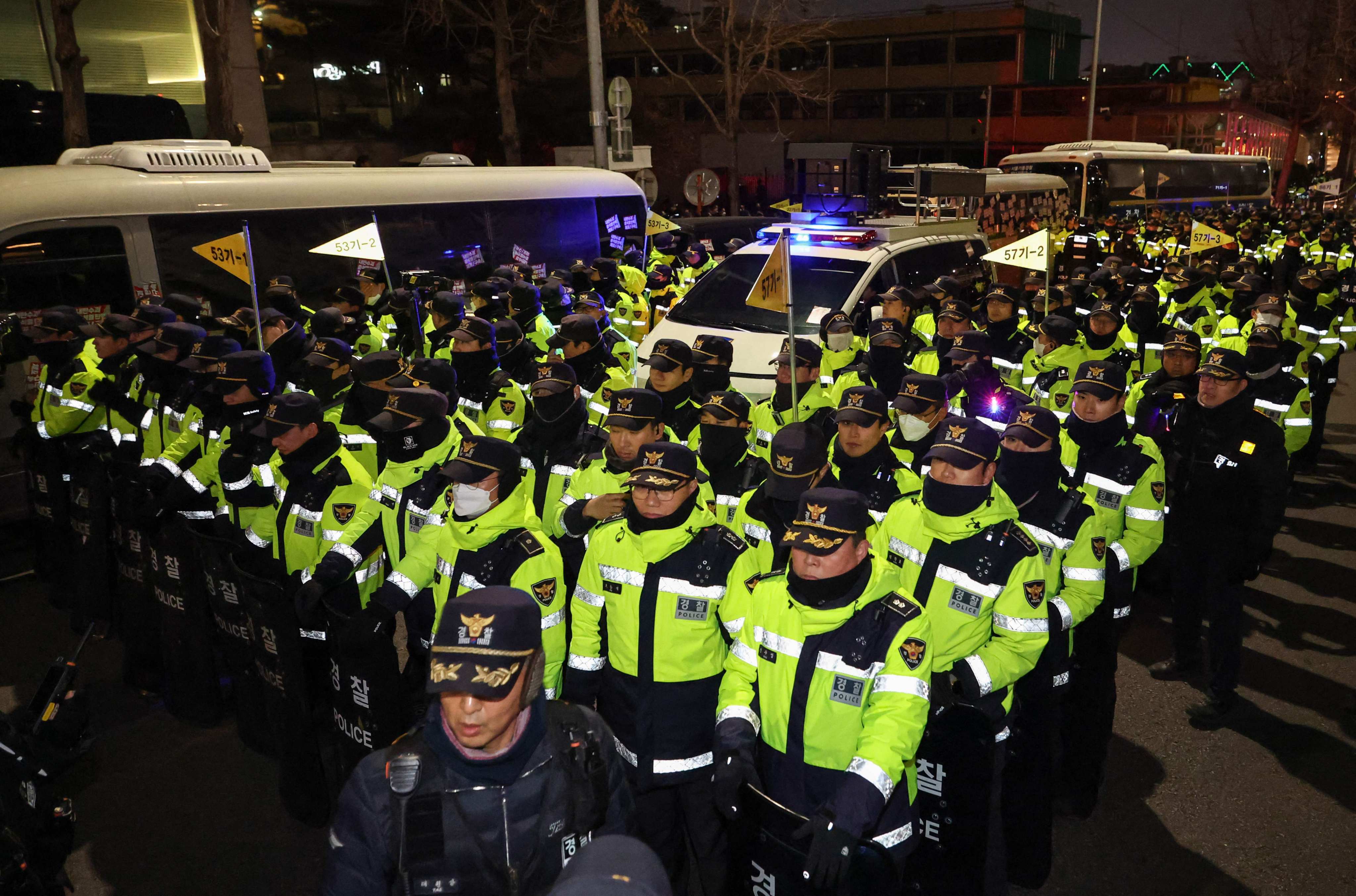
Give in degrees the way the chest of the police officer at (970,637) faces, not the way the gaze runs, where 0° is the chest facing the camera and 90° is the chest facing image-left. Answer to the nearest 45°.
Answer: approximately 45°

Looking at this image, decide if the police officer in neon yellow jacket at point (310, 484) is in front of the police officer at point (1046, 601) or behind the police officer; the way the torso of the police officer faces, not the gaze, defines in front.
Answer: in front

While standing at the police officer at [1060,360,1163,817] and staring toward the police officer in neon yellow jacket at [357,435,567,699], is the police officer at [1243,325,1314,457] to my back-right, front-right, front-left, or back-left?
back-right

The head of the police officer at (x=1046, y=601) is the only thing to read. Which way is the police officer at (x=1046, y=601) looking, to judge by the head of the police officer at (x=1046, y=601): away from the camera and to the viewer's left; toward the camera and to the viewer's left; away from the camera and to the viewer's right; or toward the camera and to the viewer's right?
toward the camera and to the viewer's left

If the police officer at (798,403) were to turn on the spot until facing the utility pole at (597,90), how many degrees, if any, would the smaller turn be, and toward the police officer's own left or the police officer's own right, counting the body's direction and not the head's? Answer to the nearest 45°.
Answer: approximately 135° to the police officer's own right

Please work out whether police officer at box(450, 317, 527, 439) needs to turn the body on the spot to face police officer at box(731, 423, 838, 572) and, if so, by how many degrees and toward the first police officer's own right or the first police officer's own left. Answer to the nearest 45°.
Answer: approximately 45° to the first police officer's own left

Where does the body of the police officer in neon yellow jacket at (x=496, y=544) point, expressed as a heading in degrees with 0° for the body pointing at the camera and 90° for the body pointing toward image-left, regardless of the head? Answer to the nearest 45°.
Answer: approximately 45°

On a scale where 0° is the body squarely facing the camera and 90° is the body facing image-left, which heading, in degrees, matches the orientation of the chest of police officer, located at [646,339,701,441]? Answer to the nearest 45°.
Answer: approximately 45°

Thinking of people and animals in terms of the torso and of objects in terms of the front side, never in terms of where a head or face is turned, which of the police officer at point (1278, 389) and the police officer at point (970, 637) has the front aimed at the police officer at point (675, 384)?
the police officer at point (1278, 389)

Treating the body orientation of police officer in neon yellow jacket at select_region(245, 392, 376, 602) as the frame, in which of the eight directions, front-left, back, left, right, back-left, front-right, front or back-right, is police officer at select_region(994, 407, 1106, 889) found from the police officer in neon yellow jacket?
left

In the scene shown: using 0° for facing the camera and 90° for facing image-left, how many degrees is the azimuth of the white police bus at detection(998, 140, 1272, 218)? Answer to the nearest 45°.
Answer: approximately 45°

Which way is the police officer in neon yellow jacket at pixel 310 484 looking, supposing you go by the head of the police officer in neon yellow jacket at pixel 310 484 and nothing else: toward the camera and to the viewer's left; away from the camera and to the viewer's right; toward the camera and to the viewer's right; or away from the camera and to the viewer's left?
toward the camera and to the viewer's left
